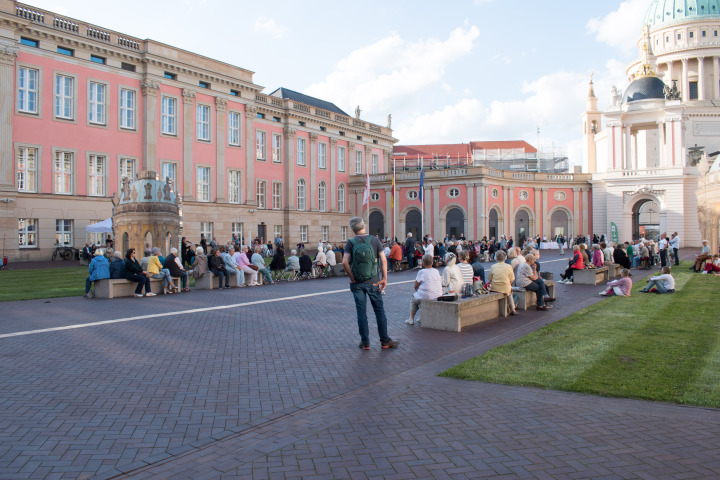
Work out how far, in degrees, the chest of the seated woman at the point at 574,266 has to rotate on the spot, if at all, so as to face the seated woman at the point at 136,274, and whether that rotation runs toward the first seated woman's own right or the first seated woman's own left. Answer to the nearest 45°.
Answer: approximately 45° to the first seated woman's own left

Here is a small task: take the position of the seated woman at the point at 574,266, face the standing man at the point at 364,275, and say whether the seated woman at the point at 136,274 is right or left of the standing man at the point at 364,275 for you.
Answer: right

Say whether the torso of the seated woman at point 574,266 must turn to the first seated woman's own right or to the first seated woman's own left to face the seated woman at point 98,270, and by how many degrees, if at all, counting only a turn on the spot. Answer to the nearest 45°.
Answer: approximately 45° to the first seated woman's own left

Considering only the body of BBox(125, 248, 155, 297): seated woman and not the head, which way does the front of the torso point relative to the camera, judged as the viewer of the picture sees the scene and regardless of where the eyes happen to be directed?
to the viewer's right

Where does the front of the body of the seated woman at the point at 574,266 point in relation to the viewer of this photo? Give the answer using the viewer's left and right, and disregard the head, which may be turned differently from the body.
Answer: facing to the left of the viewer

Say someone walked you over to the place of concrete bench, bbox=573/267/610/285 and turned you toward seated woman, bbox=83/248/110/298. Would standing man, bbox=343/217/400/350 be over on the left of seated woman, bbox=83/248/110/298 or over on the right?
left

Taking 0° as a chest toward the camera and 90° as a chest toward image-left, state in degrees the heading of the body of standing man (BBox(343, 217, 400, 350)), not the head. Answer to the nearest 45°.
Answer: approximately 180°

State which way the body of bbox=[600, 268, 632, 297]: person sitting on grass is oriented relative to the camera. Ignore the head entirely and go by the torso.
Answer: to the viewer's left

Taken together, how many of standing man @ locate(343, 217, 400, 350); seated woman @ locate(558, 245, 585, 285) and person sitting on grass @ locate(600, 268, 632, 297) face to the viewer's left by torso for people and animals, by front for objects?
2

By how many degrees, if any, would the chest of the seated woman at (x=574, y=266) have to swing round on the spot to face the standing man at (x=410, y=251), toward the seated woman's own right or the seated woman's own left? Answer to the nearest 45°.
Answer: approximately 45° to the seated woman's own right

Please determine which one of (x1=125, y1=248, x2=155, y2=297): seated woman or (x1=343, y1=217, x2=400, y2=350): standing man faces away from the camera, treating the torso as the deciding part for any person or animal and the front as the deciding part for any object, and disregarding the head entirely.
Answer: the standing man
